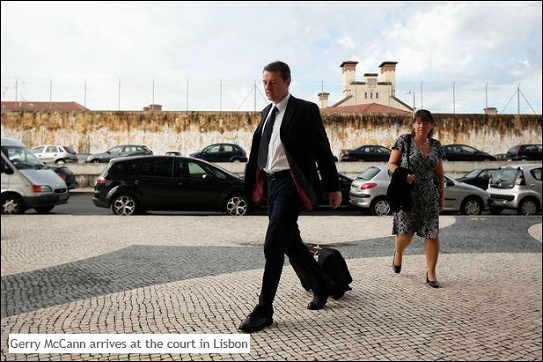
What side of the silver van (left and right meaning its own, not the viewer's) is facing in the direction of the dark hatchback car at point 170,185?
front

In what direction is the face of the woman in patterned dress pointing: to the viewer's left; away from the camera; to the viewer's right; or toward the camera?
toward the camera

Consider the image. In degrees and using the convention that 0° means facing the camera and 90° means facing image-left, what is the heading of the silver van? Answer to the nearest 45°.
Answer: approximately 315°

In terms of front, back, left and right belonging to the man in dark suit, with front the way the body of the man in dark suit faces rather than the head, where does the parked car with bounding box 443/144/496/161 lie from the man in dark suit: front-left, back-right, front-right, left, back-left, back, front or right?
back

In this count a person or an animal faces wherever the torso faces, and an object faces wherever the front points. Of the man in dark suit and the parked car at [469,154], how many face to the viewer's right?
1

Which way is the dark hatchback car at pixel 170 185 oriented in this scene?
to the viewer's right

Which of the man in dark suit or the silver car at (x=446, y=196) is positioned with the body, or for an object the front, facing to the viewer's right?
the silver car

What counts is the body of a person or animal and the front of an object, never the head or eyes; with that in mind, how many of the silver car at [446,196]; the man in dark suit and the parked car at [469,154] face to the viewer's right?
2

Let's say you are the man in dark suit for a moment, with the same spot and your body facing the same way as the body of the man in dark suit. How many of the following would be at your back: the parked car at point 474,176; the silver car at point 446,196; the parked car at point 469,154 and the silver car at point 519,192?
4

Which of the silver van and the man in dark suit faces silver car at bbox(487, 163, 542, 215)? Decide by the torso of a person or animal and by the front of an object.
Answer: the silver van

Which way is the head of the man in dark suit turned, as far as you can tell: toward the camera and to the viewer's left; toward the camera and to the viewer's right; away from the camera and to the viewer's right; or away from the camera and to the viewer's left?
toward the camera and to the viewer's left

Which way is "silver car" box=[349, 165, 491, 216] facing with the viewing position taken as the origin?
facing to the right of the viewer

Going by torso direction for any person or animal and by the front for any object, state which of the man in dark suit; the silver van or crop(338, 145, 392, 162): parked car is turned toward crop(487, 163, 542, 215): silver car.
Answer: the silver van
